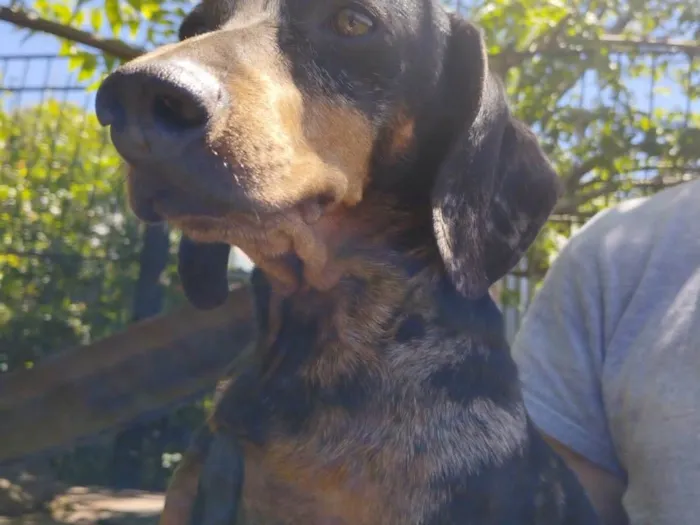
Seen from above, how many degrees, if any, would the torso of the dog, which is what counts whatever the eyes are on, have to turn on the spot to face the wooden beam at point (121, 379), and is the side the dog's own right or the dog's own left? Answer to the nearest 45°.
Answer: approximately 90° to the dog's own right

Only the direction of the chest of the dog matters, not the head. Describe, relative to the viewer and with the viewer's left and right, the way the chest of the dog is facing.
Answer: facing the viewer and to the left of the viewer
